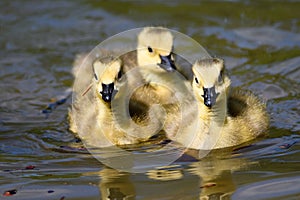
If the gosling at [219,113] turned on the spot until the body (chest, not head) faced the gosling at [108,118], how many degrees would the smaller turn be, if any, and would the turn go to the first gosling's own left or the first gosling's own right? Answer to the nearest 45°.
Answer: approximately 45° to the first gosling's own right

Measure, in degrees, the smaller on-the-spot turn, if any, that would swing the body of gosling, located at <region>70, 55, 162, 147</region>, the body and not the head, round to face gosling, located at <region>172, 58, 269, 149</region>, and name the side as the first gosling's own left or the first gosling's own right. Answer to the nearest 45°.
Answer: approximately 90° to the first gosling's own left

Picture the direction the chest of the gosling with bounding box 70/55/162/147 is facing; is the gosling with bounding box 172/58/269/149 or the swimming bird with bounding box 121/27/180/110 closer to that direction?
the gosling

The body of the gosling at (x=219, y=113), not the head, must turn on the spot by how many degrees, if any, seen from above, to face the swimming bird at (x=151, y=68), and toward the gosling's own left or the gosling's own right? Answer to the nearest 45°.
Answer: approximately 90° to the gosling's own right

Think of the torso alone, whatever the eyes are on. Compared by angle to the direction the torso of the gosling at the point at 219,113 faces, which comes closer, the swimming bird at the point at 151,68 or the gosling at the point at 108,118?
the gosling

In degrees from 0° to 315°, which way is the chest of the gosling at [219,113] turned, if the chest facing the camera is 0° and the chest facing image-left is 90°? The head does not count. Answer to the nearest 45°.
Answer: approximately 45°

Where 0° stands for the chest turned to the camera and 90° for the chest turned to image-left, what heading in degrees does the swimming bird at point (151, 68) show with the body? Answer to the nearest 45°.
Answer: approximately 315°
